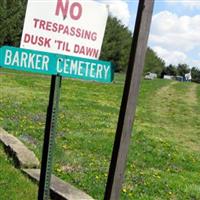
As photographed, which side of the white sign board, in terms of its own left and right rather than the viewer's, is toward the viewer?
front

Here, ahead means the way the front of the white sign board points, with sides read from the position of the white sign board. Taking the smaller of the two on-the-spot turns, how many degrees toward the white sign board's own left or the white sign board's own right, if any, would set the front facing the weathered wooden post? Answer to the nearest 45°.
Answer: approximately 45° to the white sign board's own left
